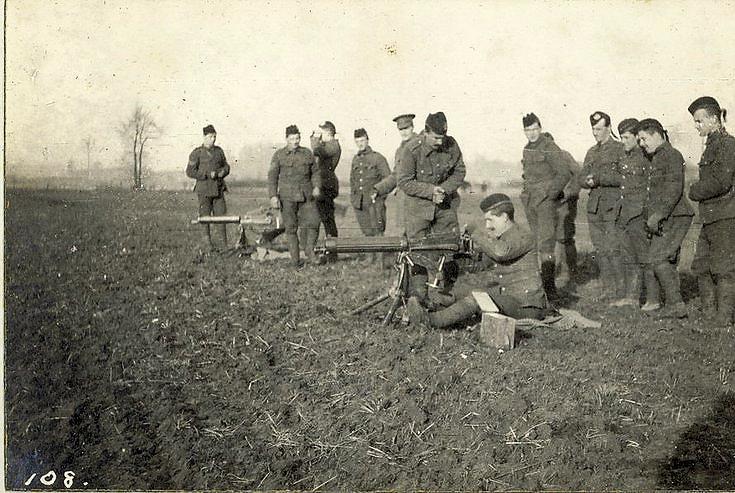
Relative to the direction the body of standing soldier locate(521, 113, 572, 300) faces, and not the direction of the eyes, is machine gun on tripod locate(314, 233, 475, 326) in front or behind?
in front

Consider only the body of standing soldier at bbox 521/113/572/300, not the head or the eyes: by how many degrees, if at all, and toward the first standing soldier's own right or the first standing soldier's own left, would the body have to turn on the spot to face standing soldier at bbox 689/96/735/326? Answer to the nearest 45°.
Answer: approximately 90° to the first standing soldier's own left

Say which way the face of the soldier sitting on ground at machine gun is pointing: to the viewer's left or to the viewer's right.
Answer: to the viewer's left

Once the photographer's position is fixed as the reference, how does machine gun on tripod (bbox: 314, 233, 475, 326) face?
facing to the left of the viewer

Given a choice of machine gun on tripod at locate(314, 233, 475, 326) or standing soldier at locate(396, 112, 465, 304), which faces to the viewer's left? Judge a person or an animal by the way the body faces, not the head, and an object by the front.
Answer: the machine gun on tripod

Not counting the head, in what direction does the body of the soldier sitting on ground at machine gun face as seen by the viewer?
to the viewer's left

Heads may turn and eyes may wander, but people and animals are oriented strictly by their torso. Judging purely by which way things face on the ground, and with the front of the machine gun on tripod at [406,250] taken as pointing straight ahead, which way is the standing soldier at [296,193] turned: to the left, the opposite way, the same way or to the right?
to the left

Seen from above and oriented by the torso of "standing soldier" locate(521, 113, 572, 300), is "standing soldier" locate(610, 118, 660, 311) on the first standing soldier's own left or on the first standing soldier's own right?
on the first standing soldier's own left
